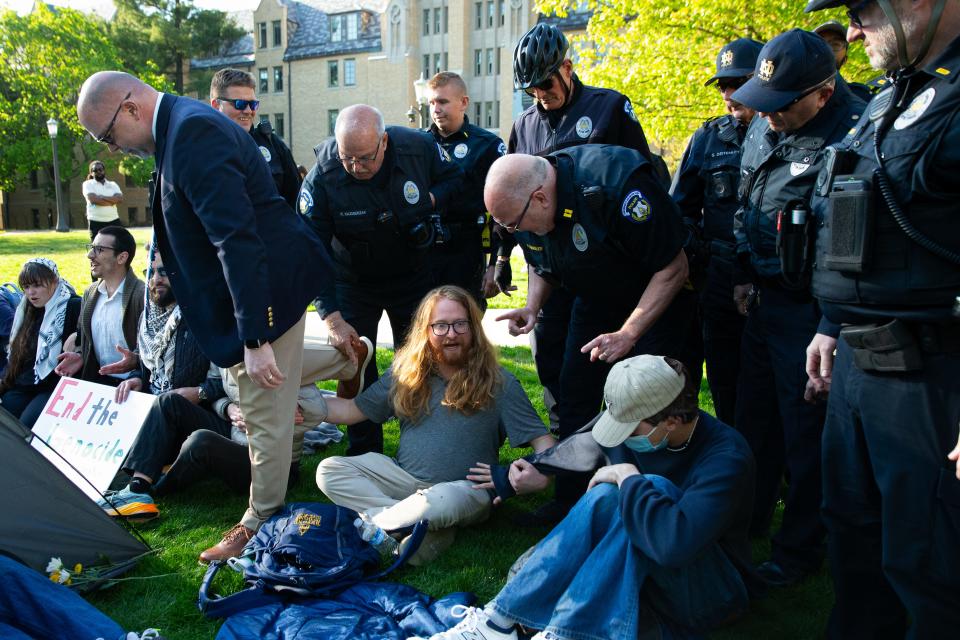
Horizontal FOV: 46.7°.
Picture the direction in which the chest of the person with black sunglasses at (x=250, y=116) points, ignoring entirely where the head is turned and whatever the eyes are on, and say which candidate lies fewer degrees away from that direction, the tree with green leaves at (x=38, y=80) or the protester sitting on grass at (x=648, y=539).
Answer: the protester sitting on grass

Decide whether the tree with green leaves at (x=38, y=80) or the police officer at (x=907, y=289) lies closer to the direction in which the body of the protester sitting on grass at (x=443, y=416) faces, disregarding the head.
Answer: the police officer

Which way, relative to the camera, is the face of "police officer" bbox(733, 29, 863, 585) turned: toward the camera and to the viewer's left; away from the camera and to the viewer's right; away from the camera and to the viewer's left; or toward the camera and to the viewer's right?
toward the camera and to the viewer's left

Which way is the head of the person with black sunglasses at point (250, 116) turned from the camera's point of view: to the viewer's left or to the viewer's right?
to the viewer's right

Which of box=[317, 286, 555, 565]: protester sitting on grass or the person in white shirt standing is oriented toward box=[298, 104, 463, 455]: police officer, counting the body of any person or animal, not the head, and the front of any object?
the person in white shirt standing

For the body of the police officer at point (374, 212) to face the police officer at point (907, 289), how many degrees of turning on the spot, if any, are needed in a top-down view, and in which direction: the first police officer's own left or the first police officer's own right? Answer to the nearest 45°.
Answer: approximately 45° to the first police officer's own left

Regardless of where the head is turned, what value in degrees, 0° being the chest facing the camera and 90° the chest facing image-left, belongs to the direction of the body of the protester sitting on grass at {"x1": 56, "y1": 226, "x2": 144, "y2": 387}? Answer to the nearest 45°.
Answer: approximately 45°

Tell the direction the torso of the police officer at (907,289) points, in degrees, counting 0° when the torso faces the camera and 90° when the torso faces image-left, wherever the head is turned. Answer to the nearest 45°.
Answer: approximately 45°

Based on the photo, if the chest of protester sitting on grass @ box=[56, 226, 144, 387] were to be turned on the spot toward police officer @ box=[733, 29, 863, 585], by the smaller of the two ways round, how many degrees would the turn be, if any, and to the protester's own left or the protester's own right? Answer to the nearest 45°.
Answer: approximately 90° to the protester's own left

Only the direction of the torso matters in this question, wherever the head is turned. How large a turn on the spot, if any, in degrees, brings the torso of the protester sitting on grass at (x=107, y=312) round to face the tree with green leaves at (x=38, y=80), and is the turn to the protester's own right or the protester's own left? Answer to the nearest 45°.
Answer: approximately 135° to the protester's own right

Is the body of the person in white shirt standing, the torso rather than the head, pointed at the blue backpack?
yes

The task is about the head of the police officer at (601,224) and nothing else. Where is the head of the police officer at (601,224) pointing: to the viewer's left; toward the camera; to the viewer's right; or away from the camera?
to the viewer's left

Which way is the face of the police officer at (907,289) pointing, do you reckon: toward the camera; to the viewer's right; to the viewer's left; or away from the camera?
to the viewer's left

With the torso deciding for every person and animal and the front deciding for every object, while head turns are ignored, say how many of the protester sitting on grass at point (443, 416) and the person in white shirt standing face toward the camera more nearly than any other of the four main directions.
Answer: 2
